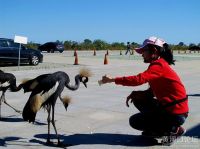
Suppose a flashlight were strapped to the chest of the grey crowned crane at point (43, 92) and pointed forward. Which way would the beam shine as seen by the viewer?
to the viewer's right

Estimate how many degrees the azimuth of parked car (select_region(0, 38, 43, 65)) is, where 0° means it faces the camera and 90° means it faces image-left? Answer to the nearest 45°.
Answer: approximately 270°
